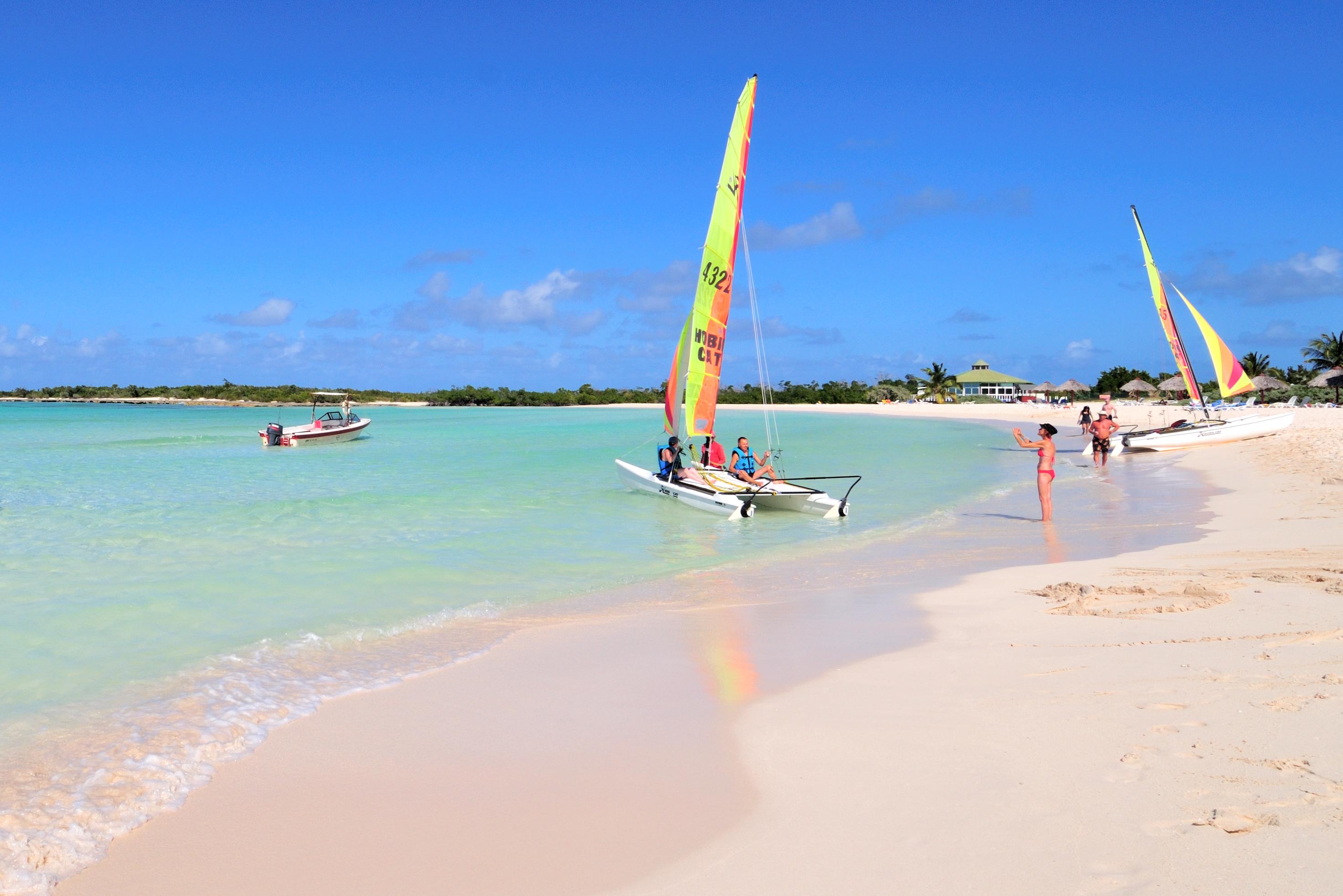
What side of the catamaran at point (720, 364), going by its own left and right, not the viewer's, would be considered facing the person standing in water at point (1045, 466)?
back

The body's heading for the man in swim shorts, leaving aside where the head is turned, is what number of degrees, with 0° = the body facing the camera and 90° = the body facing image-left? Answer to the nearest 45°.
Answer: approximately 0°

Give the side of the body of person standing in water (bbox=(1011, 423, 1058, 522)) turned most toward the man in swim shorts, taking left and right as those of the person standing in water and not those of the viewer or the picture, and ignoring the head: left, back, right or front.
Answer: right

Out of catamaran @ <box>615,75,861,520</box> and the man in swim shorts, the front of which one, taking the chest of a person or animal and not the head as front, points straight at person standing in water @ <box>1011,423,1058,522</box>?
the man in swim shorts

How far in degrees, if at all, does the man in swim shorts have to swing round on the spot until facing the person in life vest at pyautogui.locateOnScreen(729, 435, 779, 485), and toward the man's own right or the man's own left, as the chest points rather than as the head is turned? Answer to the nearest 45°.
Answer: approximately 45° to the man's own right

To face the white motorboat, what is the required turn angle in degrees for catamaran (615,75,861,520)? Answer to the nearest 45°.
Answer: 0° — it already faces it

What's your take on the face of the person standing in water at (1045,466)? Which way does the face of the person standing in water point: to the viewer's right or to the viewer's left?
to the viewer's left

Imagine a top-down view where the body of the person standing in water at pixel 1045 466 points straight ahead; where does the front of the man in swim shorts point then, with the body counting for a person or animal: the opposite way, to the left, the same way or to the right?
to the left

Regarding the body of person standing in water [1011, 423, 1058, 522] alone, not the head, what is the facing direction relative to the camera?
to the viewer's left

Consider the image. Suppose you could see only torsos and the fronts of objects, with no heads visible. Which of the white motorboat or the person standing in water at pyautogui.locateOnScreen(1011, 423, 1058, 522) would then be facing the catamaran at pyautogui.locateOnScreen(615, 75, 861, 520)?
the person standing in water

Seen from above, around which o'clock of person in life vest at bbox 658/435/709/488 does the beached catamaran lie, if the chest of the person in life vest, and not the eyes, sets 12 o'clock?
The beached catamaran is roughly at 11 o'clock from the person in life vest.

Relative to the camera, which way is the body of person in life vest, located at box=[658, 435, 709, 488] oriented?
to the viewer's right

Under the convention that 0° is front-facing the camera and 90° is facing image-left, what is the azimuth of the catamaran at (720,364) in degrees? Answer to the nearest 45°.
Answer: approximately 135°
